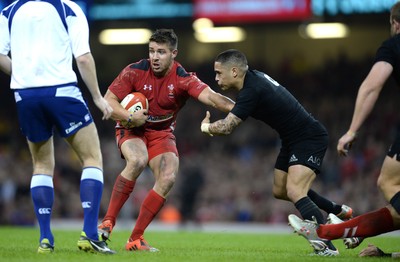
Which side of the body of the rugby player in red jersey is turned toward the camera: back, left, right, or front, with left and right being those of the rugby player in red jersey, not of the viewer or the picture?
front
